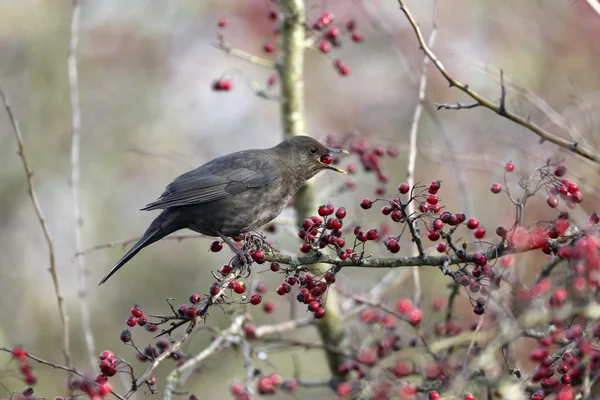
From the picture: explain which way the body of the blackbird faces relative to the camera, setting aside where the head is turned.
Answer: to the viewer's right

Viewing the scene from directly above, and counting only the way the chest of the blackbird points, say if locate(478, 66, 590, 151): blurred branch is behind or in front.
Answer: in front

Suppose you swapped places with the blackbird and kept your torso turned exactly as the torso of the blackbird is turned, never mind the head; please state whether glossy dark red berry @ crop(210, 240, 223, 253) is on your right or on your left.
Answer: on your right

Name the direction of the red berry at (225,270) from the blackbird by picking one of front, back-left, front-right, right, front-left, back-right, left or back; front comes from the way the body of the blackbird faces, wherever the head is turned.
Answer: right
